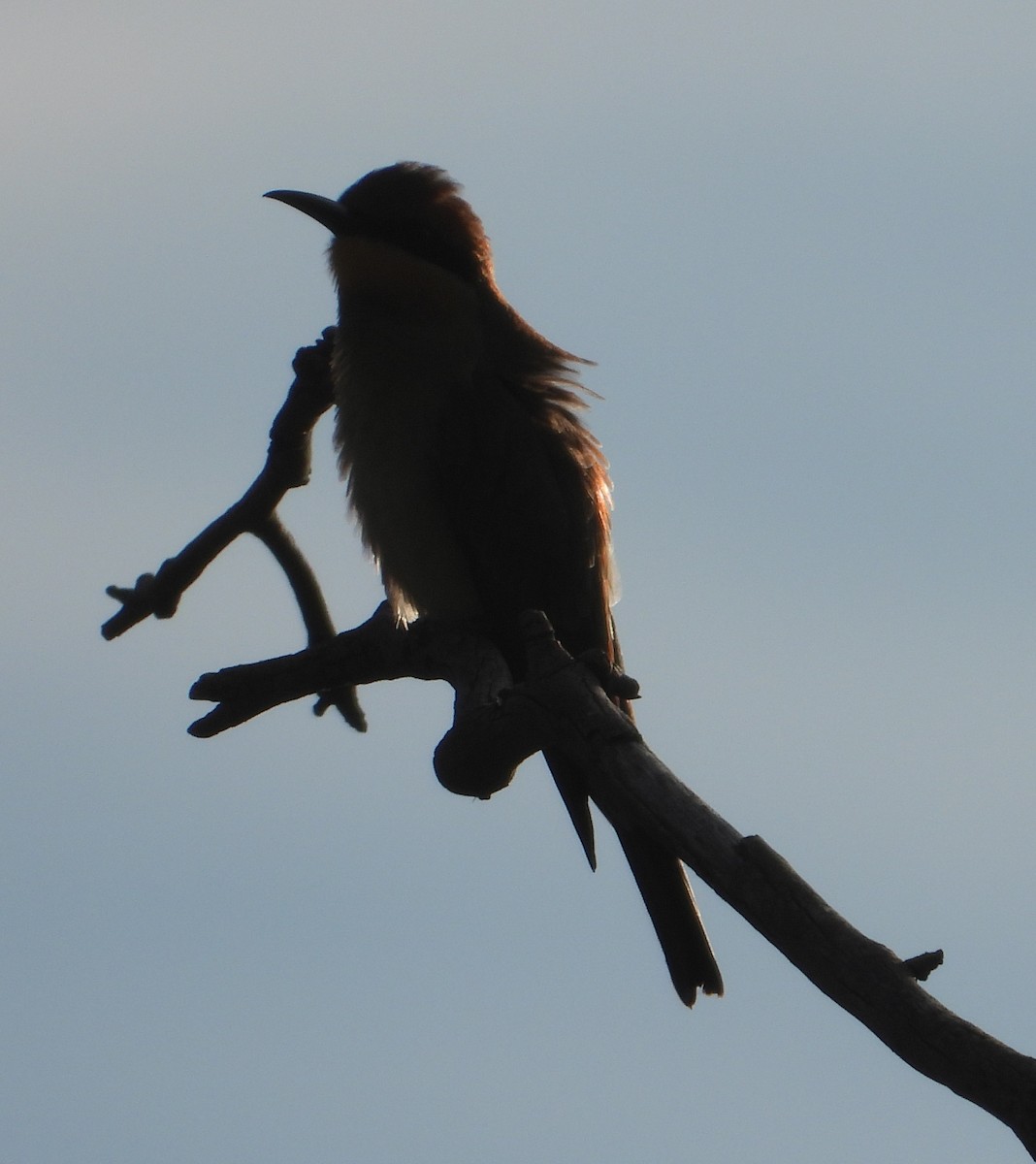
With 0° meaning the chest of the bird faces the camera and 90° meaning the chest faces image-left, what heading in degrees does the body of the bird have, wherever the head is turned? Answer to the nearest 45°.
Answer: approximately 90°

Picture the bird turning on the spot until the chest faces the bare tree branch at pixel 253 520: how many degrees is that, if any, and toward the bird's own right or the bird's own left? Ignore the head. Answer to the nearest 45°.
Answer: approximately 45° to the bird's own right
